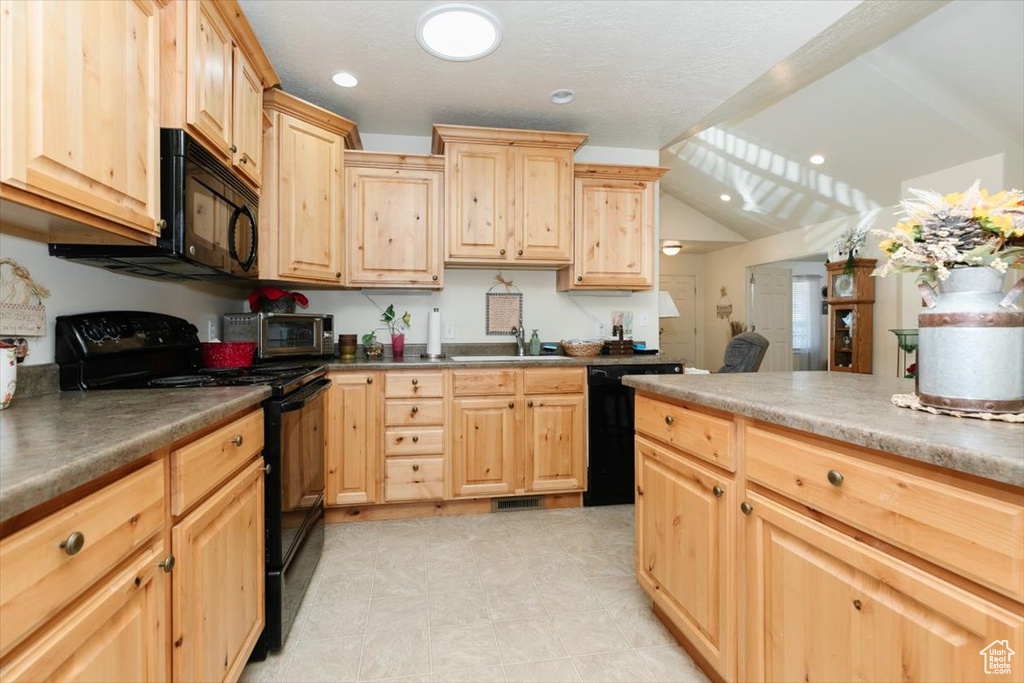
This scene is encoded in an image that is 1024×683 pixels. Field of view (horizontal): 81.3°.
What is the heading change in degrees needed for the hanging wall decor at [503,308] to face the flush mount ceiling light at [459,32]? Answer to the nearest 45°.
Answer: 0° — it already faces it

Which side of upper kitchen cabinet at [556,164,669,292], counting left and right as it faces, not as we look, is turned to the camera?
front

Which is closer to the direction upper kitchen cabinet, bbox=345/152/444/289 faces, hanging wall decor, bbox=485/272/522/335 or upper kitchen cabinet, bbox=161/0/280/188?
the upper kitchen cabinet

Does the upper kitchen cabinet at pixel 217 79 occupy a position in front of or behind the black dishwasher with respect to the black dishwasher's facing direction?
in front

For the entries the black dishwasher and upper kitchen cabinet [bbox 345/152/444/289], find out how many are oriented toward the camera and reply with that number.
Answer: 2

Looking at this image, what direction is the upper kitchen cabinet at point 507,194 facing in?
toward the camera

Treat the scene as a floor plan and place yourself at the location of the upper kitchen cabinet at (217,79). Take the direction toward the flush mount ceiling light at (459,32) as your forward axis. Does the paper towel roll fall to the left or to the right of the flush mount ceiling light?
left

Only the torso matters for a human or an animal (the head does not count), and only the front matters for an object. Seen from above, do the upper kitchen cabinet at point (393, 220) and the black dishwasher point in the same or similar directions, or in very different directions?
same or similar directions

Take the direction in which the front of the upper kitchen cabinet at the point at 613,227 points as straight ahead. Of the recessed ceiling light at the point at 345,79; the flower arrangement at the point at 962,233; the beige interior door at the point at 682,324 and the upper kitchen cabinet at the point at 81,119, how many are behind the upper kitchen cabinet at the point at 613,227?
1

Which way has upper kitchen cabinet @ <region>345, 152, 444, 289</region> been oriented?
toward the camera

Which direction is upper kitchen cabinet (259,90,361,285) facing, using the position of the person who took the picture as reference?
facing the viewer and to the right of the viewer

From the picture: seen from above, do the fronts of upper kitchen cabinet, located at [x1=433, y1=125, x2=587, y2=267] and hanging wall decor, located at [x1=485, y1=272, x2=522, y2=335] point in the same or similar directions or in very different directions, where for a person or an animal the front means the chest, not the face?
same or similar directions
